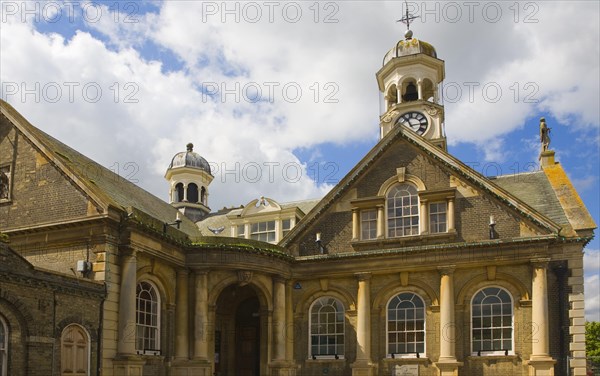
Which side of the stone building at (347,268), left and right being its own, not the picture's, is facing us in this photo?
front
